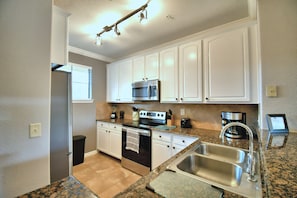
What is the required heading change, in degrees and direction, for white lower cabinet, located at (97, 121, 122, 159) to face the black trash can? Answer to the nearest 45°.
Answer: approximately 45° to its right

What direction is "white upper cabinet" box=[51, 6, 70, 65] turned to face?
to the viewer's right

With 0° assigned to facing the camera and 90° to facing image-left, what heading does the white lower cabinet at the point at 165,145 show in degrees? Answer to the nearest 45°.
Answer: approximately 45°
